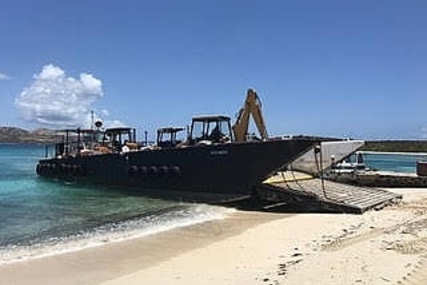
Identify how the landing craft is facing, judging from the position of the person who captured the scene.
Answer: facing the viewer and to the right of the viewer

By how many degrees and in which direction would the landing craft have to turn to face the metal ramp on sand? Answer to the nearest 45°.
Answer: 0° — it already faces it
